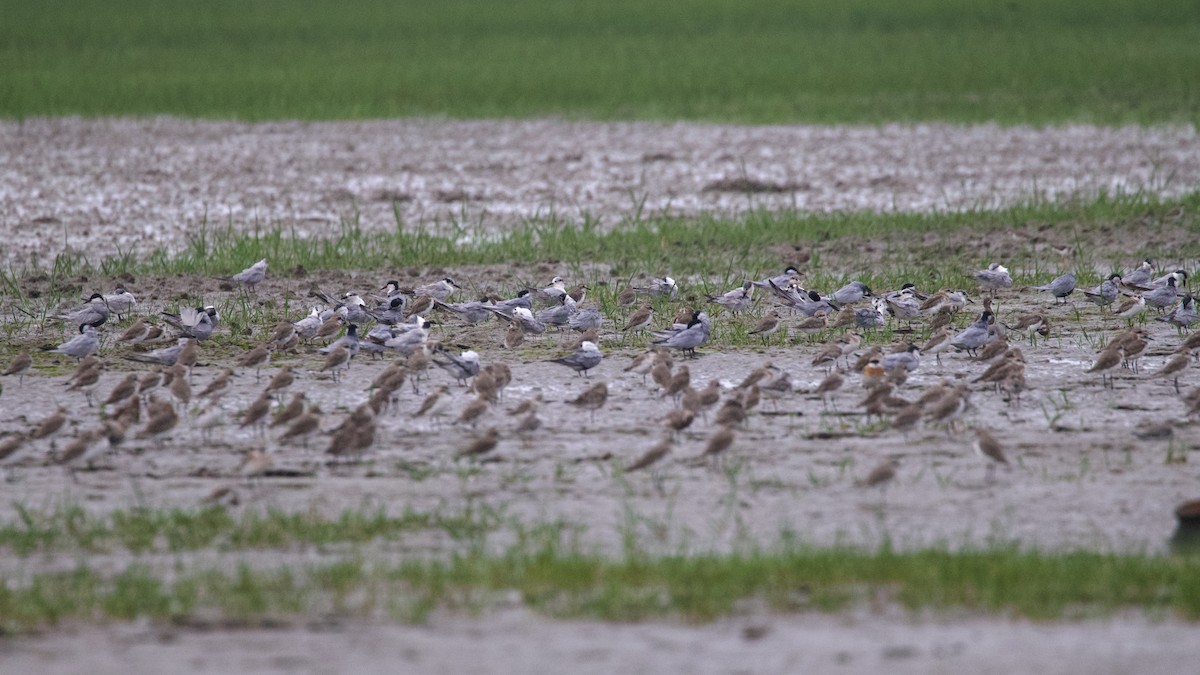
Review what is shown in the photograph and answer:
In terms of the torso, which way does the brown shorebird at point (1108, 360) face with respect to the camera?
to the viewer's right

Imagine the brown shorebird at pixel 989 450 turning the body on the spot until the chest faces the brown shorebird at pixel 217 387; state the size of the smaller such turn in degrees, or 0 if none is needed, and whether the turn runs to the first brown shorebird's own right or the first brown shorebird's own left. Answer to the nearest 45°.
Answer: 0° — it already faces it
